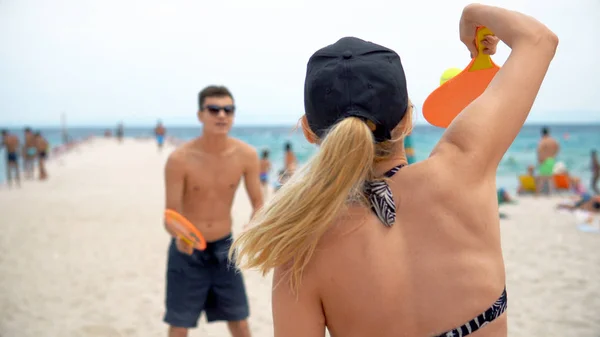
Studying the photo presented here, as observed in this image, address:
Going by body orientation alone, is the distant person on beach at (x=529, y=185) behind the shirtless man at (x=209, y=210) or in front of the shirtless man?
behind

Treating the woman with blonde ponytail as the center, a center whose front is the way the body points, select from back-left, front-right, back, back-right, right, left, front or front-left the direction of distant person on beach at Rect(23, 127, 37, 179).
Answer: front-left

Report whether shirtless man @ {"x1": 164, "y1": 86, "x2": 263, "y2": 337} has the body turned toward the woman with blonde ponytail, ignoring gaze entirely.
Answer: yes

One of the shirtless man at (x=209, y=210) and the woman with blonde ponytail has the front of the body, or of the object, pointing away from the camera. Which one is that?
the woman with blonde ponytail

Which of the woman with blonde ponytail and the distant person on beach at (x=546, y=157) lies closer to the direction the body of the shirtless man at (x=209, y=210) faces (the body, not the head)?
the woman with blonde ponytail

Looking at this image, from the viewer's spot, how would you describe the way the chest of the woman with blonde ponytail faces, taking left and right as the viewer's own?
facing away from the viewer

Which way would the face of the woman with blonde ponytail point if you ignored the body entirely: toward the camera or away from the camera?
away from the camera

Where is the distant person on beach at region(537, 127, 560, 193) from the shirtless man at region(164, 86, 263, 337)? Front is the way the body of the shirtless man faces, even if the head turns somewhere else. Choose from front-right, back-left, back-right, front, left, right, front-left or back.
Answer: back-left

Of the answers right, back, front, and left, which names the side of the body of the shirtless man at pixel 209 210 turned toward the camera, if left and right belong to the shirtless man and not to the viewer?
front

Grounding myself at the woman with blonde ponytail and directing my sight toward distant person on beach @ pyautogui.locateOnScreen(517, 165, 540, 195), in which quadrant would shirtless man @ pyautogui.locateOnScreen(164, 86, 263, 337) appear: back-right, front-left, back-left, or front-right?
front-left

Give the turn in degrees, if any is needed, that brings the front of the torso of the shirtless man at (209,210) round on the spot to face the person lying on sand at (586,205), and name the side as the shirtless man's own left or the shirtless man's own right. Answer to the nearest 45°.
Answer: approximately 135° to the shirtless man's own left

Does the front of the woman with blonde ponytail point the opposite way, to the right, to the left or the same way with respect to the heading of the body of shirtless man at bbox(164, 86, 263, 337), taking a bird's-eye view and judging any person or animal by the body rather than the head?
the opposite way

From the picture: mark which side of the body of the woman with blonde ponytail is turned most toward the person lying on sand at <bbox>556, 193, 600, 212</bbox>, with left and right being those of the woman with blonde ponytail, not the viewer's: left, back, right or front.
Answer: front
